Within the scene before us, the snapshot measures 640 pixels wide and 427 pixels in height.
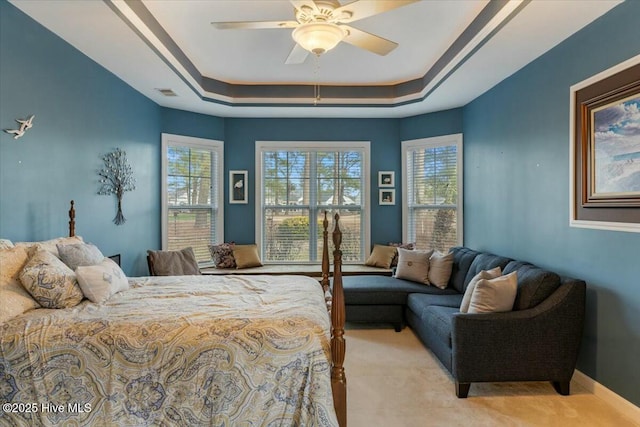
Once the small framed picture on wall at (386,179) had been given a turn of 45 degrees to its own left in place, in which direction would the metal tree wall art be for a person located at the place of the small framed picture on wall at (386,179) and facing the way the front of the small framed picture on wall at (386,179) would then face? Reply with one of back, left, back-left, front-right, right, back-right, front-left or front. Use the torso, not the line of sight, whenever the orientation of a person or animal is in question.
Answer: right

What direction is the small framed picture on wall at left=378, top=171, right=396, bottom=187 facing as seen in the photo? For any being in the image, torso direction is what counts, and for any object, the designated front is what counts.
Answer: toward the camera

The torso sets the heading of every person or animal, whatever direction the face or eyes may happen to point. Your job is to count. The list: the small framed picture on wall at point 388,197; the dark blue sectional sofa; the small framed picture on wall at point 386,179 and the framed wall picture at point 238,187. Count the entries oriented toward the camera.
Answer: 3

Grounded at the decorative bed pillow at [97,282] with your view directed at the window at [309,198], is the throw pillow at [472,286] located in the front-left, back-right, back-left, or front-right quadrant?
front-right

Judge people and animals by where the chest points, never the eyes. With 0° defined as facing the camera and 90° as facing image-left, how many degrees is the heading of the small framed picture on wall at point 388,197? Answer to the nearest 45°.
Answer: approximately 0°

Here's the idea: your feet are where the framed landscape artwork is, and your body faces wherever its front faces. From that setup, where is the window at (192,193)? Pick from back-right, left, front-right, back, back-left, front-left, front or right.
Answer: front-right

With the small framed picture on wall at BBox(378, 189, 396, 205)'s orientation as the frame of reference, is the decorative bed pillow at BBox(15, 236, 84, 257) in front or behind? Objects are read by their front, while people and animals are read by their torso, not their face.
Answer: in front

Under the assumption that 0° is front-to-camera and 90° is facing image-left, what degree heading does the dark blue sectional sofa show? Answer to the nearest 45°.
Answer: approximately 90°

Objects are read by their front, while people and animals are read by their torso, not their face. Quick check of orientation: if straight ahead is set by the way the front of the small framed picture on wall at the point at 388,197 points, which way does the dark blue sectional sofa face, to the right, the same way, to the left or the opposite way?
to the right

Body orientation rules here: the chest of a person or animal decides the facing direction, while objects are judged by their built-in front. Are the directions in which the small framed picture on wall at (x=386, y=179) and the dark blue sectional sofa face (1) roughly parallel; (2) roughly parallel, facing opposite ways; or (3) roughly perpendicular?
roughly perpendicular

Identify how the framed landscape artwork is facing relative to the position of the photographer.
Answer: facing the viewer and to the left of the viewer

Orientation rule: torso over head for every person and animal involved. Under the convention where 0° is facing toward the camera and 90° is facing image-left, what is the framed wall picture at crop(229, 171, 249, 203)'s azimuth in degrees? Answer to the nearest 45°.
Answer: approximately 0°

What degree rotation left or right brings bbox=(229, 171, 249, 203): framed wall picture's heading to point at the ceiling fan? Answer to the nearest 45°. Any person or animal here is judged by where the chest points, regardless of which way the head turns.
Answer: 0° — it already faces it

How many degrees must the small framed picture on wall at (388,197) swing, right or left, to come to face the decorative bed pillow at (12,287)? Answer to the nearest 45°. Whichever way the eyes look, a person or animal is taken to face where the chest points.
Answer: approximately 45° to its right

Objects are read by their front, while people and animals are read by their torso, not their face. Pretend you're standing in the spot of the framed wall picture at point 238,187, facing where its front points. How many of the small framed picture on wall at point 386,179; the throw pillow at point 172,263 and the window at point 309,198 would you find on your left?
2
